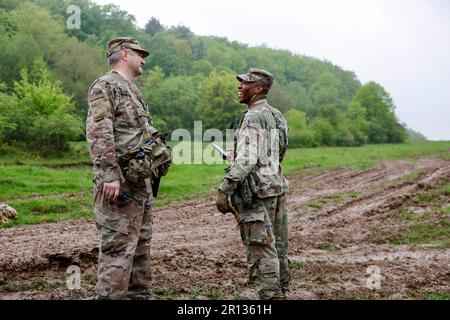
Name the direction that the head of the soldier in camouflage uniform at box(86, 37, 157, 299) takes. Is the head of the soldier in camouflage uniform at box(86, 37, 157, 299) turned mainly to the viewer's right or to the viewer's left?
to the viewer's right

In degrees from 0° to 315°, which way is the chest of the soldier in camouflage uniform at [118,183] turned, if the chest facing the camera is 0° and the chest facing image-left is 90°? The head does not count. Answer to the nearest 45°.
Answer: approximately 270°

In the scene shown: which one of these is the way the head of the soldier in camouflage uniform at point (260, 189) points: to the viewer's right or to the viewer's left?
to the viewer's left

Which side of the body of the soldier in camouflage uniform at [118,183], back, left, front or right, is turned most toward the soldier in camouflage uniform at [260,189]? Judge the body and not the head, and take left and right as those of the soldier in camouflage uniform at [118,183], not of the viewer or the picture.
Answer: front
